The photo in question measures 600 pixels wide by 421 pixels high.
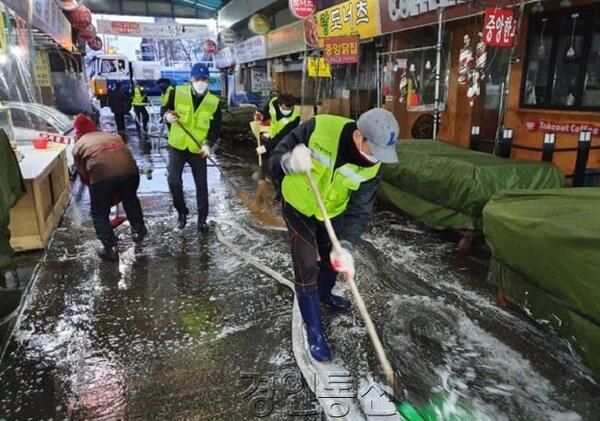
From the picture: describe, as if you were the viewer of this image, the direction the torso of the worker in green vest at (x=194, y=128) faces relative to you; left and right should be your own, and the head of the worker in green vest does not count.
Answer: facing the viewer

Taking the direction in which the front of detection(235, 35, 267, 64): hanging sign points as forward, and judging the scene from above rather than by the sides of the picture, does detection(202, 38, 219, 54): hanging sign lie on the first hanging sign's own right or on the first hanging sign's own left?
on the first hanging sign's own right

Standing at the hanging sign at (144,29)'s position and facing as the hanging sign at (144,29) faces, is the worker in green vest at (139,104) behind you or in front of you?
in front

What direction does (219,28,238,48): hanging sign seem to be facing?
toward the camera

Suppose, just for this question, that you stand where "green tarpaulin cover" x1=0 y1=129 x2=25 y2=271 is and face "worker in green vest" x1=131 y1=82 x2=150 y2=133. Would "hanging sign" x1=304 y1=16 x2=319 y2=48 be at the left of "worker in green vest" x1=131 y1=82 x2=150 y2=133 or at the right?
right

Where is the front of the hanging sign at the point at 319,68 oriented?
toward the camera

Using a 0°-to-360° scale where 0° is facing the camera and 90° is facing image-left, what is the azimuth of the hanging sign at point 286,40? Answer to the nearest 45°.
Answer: approximately 45°

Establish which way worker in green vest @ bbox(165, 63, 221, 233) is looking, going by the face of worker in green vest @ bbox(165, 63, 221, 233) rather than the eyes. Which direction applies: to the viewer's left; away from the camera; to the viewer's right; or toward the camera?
toward the camera

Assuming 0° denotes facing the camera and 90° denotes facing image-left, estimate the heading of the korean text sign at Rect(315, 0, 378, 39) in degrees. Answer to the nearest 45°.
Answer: approximately 45°

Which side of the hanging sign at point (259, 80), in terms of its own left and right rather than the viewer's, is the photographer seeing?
front

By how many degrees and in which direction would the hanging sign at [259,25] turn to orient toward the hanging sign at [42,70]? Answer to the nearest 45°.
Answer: approximately 45° to its right
